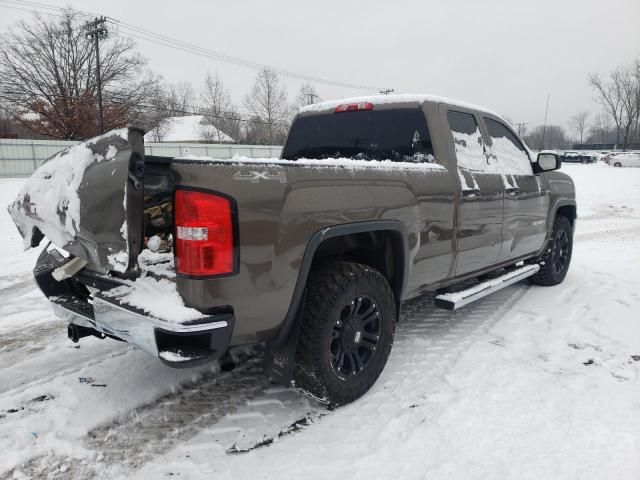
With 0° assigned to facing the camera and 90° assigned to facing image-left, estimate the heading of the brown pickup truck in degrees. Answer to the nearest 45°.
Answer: approximately 225°

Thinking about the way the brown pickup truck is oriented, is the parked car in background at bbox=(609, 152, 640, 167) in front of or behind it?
in front
